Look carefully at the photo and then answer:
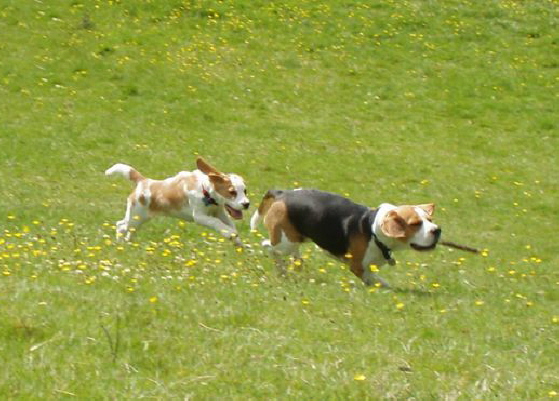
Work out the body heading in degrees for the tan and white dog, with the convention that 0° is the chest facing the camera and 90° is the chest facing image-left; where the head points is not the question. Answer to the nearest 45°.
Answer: approximately 270°

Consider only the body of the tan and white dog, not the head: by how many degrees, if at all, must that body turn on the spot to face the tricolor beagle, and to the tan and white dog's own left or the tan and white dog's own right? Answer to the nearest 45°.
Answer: approximately 45° to the tan and white dog's own right
